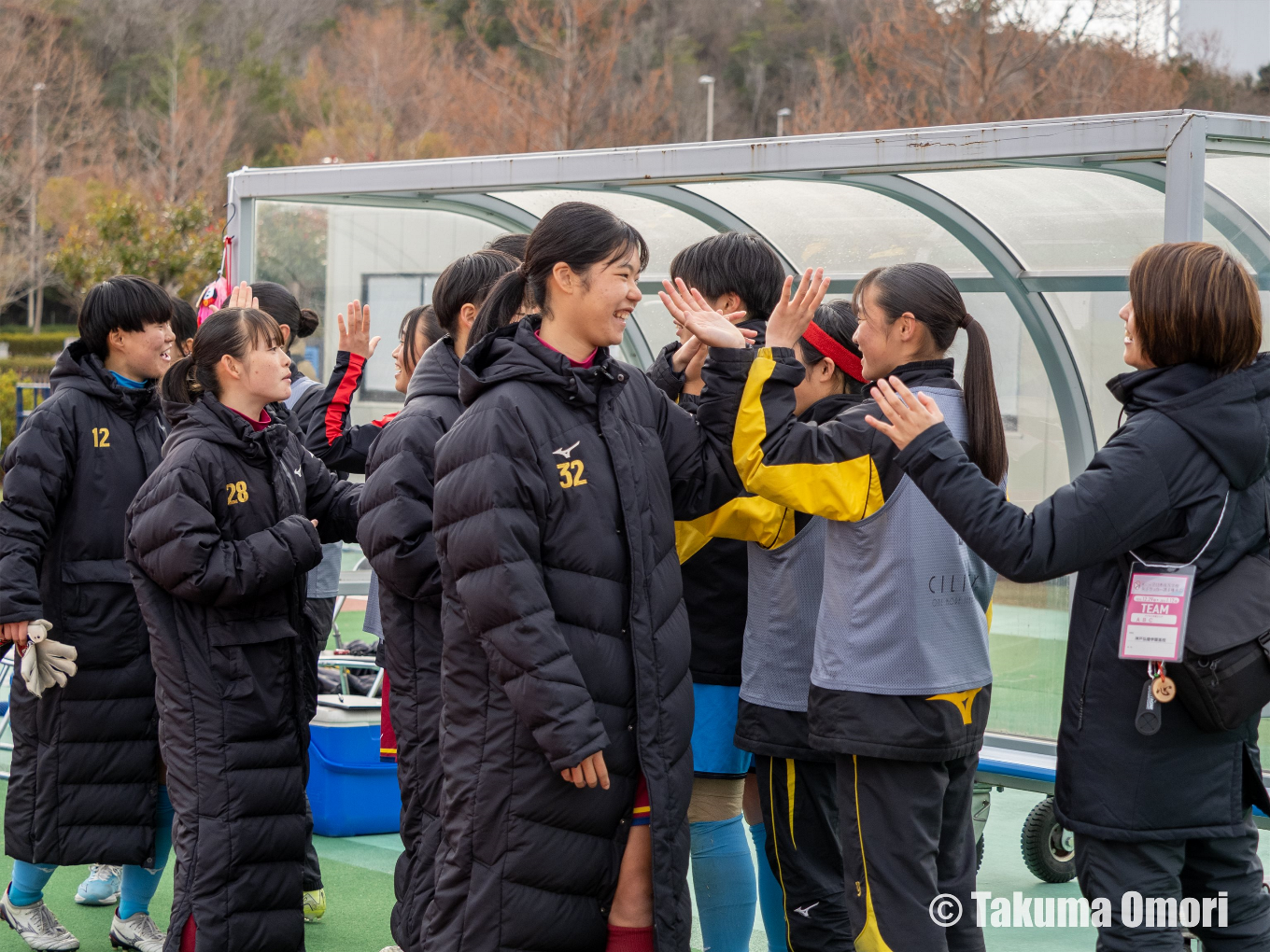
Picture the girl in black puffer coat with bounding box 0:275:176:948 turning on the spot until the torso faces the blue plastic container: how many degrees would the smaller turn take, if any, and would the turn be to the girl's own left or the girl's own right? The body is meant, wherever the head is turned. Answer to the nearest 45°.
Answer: approximately 90° to the girl's own left

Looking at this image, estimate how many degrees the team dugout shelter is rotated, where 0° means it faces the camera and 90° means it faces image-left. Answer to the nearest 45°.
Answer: approximately 45°

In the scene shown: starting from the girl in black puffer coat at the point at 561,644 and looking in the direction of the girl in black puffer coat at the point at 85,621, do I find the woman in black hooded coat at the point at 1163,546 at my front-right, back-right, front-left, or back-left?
back-right

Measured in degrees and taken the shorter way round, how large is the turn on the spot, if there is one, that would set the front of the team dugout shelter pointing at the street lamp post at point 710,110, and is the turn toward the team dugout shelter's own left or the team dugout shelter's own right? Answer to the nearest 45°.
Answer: approximately 135° to the team dugout shelter's own right

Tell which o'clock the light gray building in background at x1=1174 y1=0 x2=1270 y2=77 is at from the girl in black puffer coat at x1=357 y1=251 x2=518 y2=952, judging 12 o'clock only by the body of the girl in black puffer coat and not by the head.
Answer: The light gray building in background is roughly at 10 o'clock from the girl in black puffer coat.

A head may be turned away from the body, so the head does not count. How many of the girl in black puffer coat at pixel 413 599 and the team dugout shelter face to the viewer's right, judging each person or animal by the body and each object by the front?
1

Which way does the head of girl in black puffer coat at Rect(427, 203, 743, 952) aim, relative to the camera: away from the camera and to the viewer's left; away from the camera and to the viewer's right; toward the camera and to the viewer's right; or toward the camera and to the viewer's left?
toward the camera and to the viewer's right

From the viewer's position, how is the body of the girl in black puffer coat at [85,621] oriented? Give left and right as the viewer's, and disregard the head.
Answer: facing the viewer and to the right of the viewer

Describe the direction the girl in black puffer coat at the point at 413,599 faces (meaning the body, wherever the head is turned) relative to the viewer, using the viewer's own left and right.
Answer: facing to the right of the viewer

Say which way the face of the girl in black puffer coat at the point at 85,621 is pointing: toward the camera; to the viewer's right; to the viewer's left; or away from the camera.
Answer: to the viewer's right

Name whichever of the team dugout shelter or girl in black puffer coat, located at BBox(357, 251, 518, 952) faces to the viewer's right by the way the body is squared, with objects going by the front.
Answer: the girl in black puffer coat
